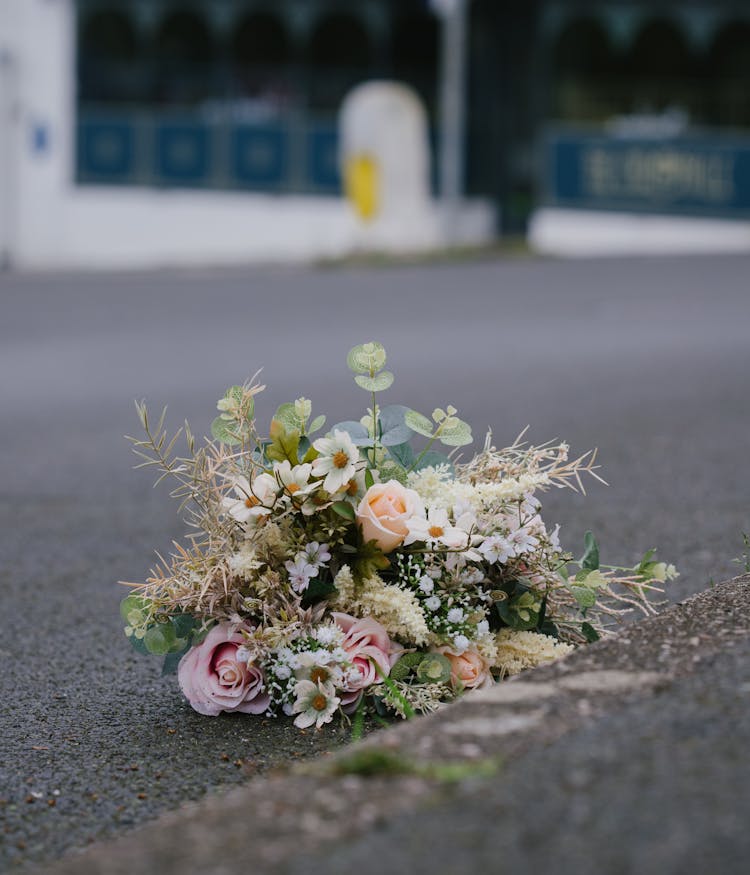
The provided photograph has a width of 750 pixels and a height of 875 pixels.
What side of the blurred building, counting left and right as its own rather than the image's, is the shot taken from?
front

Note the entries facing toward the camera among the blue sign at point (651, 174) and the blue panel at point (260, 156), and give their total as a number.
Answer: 2

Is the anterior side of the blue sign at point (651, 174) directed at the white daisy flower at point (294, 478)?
yes

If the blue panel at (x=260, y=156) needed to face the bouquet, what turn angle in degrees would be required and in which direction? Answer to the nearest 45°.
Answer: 0° — it already faces it

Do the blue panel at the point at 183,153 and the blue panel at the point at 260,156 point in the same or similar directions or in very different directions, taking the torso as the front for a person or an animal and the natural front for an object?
same or similar directions

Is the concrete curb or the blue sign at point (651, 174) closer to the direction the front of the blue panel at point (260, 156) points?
the concrete curb

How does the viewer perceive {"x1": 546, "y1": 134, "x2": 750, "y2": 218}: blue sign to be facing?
facing the viewer

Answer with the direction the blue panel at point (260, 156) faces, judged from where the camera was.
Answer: facing the viewer

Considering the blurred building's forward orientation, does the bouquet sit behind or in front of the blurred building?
in front

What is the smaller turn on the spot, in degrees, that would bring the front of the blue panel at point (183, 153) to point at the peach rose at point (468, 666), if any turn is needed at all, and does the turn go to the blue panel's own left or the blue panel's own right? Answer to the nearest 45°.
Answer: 0° — it already faces it

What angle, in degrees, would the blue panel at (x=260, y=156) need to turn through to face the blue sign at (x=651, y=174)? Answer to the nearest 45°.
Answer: approximately 45° to its left

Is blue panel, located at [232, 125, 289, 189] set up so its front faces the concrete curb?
yes

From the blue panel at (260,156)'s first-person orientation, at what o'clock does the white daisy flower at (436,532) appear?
The white daisy flower is roughly at 12 o'clock from the blue panel.

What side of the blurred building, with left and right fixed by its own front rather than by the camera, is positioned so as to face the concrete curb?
front
